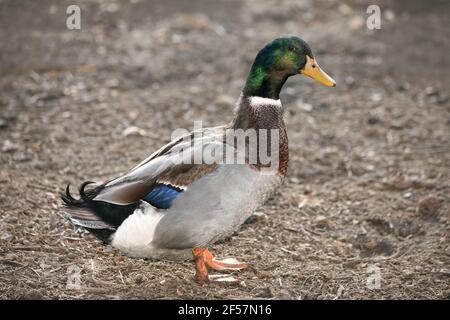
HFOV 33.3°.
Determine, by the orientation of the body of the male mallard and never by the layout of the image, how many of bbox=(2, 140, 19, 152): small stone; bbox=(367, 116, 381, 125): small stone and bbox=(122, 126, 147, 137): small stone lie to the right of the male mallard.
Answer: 0

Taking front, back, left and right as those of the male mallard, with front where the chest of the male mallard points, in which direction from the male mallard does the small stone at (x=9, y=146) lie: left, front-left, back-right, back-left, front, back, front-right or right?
back-left

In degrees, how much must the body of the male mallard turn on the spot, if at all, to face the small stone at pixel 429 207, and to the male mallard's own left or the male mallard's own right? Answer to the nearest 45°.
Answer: approximately 45° to the male mallard's own left

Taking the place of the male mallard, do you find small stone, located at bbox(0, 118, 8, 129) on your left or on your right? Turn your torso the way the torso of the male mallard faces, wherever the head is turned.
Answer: on your left

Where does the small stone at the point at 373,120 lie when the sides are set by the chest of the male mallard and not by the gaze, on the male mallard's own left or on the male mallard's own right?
on the male mallard's own left

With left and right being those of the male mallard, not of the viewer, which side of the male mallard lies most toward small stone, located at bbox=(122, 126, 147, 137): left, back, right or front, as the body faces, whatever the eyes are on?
left

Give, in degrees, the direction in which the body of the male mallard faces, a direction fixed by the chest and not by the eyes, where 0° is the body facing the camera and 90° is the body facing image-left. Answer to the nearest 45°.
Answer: approximately 270°
